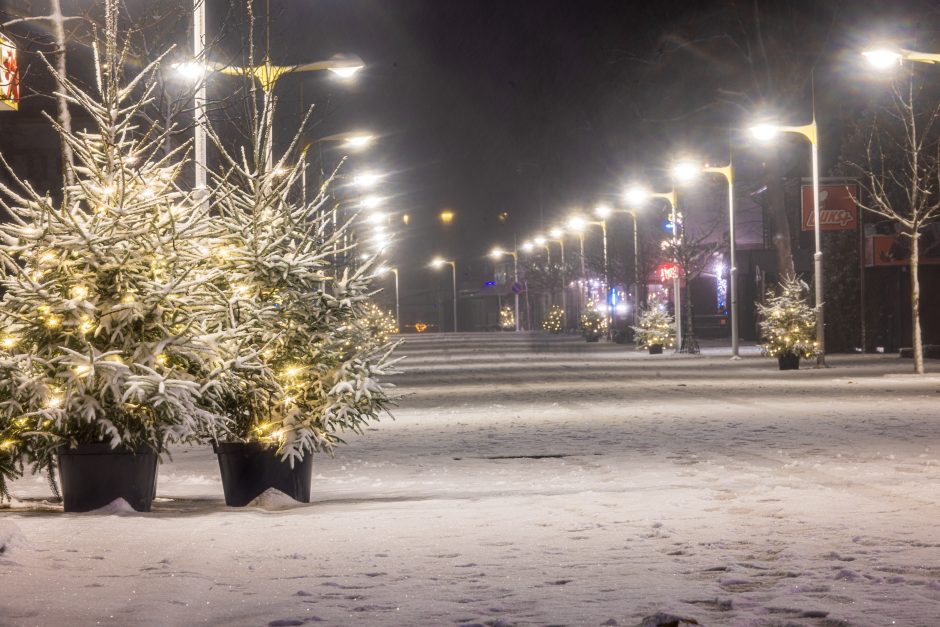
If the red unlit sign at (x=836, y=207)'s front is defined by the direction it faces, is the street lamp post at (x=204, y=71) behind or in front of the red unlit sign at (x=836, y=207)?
in front

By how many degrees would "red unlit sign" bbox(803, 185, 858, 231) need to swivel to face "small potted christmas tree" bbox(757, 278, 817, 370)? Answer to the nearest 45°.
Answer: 0° — it already faces it

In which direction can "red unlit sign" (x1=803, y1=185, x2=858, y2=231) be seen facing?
toward the camera

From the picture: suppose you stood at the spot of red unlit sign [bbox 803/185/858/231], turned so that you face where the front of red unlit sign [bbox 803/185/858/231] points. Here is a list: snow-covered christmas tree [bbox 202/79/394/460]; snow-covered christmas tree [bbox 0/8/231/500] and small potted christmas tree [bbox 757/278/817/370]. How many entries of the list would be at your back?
0

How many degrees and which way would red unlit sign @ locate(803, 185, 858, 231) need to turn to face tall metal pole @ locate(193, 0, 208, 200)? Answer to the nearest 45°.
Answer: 0° — it already faces it

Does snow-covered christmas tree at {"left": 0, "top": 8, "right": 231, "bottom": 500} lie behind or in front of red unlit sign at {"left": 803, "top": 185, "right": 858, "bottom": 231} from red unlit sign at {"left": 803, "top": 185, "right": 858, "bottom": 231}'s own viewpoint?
in front

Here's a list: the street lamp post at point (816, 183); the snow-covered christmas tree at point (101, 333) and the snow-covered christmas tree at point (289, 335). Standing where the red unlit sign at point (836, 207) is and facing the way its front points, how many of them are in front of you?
3

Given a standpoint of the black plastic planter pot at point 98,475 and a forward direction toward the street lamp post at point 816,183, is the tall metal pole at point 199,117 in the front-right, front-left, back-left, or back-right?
front-left

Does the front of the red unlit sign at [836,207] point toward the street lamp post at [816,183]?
yes

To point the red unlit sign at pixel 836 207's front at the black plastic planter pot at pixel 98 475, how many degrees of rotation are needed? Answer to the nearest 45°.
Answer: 0° — it already faces it

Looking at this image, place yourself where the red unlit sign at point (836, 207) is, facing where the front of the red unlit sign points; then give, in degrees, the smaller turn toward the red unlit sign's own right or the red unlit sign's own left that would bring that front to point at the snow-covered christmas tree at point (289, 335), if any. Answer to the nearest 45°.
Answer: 0° — it already faces it
